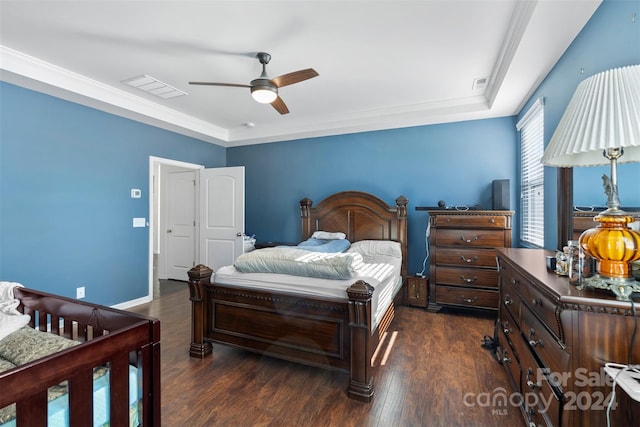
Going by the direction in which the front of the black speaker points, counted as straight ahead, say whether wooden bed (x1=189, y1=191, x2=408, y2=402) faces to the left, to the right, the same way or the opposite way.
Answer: the same way

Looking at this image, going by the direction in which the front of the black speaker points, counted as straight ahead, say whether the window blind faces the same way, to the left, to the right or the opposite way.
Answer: to the right

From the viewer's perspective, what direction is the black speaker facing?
toward the camera

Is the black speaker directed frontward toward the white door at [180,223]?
no

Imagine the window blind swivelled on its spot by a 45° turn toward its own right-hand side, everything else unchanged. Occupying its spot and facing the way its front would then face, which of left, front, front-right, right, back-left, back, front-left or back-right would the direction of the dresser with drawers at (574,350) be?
back-left

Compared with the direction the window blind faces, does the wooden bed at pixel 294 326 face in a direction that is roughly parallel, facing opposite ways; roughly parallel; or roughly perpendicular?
roughly perpendicular

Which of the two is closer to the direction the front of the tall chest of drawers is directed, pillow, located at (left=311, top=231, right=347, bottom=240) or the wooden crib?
the wooden crib

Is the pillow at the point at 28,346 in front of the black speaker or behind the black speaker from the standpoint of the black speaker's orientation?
in front

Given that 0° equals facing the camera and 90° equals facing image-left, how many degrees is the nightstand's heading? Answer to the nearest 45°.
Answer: approximately 0°

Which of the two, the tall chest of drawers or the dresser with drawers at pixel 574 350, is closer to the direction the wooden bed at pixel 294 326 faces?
the dresser with drawers

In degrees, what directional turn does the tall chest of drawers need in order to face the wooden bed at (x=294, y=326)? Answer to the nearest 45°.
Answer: approximately 45° to its right

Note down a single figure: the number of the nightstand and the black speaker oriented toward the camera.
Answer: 2

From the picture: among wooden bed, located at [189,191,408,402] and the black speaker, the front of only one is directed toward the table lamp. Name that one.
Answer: the black speaker

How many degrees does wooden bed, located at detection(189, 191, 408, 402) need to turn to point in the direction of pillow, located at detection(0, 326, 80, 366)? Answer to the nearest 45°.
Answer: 0° — it already faces it

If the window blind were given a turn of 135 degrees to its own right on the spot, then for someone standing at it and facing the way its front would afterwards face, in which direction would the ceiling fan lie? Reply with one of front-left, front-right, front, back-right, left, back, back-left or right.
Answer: back

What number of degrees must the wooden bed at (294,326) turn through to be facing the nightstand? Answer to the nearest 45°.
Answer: approximately 180°

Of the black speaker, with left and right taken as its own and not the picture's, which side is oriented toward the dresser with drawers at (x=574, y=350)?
front

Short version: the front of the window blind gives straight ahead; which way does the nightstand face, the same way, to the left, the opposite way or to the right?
to the left

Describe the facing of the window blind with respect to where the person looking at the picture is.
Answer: facing to the left of the viewer

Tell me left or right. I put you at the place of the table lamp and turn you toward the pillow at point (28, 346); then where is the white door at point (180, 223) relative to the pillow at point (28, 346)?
right

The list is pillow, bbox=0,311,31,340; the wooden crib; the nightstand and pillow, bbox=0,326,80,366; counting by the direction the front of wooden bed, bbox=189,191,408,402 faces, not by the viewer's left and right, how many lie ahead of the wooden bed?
3

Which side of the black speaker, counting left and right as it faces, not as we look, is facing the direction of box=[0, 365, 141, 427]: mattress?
front
